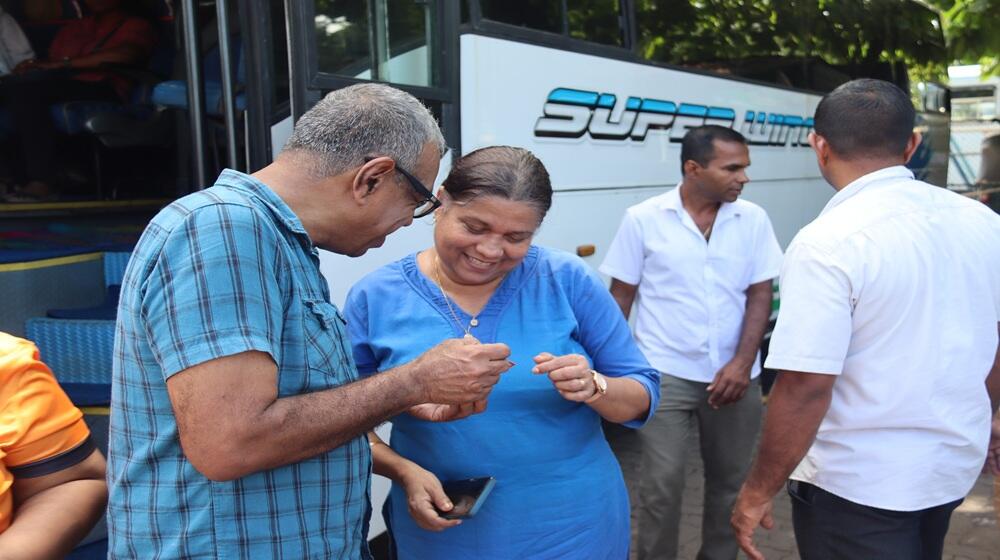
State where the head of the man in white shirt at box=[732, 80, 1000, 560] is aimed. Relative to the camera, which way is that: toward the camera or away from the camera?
away from the camera

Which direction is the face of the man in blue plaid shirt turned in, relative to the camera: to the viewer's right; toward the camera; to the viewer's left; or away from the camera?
to the viewer's right

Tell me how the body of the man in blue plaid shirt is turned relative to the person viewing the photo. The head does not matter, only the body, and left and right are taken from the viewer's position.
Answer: facing to the right of the viewer

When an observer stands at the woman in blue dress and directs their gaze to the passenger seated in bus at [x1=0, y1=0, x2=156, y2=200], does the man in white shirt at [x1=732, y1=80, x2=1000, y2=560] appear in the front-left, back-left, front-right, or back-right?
back-right

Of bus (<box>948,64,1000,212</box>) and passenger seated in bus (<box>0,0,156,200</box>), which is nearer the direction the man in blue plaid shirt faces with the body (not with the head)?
the bus

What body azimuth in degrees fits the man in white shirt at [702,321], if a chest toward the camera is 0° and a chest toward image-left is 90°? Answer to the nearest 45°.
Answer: approximately 0°

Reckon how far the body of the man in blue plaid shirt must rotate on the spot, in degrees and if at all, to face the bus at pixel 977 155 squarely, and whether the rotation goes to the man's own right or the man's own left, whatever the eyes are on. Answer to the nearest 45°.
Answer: approximately 45° to the man's own left

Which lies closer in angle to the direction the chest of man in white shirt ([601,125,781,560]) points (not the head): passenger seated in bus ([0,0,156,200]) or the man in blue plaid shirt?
the man in blue plaid shirt
